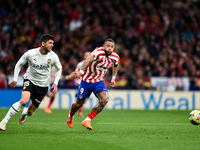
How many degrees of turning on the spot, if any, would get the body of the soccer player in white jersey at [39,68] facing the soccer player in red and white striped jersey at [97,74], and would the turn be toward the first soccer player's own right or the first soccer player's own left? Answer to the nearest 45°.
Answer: approximately 45° to the first soccer player's own left

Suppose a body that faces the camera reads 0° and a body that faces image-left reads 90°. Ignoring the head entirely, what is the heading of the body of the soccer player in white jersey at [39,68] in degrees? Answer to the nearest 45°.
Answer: approximately 315°

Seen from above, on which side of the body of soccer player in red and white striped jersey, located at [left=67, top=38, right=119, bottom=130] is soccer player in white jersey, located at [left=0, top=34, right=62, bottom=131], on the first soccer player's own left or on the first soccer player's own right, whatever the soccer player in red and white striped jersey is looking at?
on the first soccer player's own right
